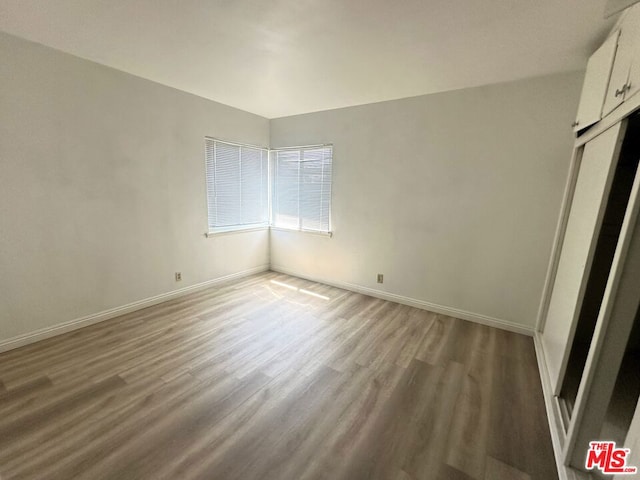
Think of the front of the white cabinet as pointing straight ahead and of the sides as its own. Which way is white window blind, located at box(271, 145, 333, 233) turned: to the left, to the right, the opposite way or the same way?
to the left

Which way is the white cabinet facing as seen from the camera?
to the viewer's left

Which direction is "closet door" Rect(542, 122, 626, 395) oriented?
to the viewer's left

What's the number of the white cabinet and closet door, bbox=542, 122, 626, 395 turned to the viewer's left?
2

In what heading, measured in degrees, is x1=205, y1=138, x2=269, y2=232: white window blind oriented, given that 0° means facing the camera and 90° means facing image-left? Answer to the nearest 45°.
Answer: approximately 315°

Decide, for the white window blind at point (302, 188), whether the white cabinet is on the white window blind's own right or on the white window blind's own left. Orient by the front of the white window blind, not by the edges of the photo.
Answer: on the white window blind's own left

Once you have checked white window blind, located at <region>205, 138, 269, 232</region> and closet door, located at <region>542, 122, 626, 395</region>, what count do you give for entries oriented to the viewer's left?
1

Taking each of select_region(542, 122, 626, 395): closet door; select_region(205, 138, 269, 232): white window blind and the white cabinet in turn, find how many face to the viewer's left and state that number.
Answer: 2

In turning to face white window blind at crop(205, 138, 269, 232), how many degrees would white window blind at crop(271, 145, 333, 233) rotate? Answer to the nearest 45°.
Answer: approximately 45° to its right
